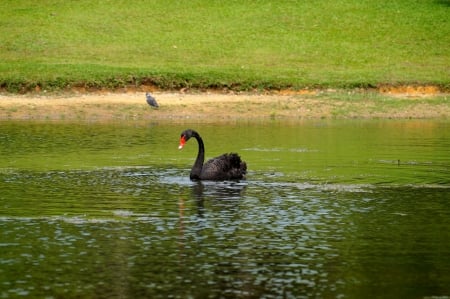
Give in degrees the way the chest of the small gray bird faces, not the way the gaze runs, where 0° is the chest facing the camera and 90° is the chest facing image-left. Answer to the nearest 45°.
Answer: approximately 90°
